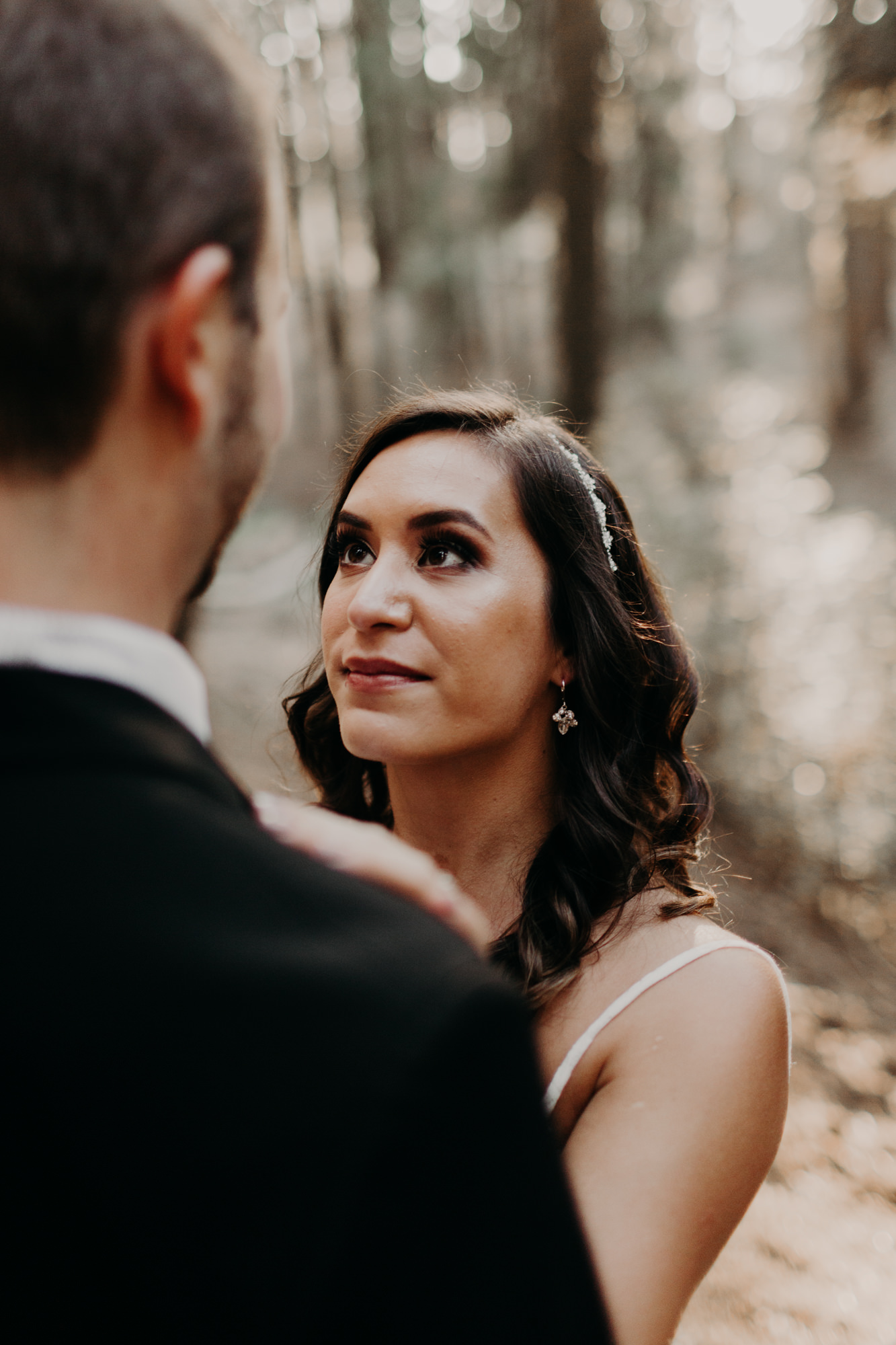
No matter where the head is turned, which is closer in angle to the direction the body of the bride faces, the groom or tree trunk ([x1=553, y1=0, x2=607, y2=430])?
the groom

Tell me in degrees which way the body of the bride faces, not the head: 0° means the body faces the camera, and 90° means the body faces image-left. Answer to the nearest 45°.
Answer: approximately 45°

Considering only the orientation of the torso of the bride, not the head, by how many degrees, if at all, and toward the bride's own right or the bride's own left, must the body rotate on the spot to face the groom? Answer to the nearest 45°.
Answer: approximately 45° to the bride's own left

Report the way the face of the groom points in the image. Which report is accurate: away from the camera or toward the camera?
away from the camera

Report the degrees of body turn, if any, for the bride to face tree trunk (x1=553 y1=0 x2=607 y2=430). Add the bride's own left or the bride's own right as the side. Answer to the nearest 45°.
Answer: approximately 135° to the bride's own right
